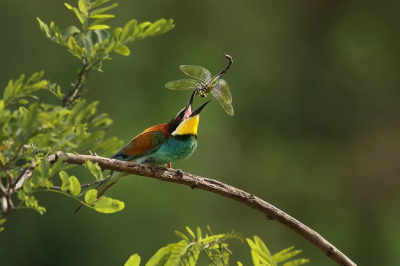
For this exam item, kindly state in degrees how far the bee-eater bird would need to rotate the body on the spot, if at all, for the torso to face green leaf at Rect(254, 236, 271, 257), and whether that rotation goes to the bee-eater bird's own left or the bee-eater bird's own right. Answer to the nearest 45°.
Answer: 0° — it already faces it

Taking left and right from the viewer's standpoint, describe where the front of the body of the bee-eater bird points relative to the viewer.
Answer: facing to the right of the viewer

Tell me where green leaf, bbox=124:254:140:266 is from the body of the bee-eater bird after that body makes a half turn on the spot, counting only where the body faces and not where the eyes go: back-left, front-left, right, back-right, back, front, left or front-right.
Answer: left
